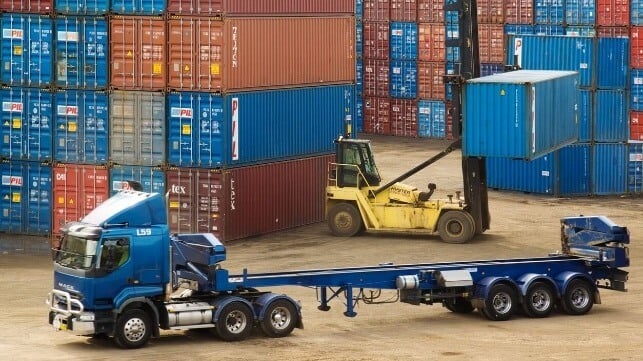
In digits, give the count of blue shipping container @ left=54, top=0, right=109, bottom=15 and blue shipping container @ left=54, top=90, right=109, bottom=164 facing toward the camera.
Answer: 2

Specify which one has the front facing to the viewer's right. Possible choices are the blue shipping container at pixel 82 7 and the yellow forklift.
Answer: the yellow forklift

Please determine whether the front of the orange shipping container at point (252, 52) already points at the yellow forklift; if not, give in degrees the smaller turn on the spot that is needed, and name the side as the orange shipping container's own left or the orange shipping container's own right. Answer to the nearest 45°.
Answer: approximately 135° to the orange shipping container's own left

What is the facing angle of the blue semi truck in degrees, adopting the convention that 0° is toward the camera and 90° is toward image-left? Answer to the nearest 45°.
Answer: approximately 45°

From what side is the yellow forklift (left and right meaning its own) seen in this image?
right

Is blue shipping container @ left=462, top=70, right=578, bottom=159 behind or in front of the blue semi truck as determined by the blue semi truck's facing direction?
behind

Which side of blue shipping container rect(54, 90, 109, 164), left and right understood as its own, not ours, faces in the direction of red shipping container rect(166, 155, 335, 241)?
left

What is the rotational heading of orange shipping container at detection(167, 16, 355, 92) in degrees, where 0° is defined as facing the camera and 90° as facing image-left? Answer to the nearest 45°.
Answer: approximately 45°

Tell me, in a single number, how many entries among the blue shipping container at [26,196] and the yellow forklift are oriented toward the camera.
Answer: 1

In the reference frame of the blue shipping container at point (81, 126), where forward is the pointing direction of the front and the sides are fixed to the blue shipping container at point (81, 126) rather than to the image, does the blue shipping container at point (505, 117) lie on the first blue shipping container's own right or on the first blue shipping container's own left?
on the first blue shipping container's own left

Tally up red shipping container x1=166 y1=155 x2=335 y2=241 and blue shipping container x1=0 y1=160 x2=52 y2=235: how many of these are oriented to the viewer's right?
0

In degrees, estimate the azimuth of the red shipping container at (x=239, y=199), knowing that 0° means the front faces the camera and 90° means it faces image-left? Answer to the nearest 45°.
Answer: approximately 45°
